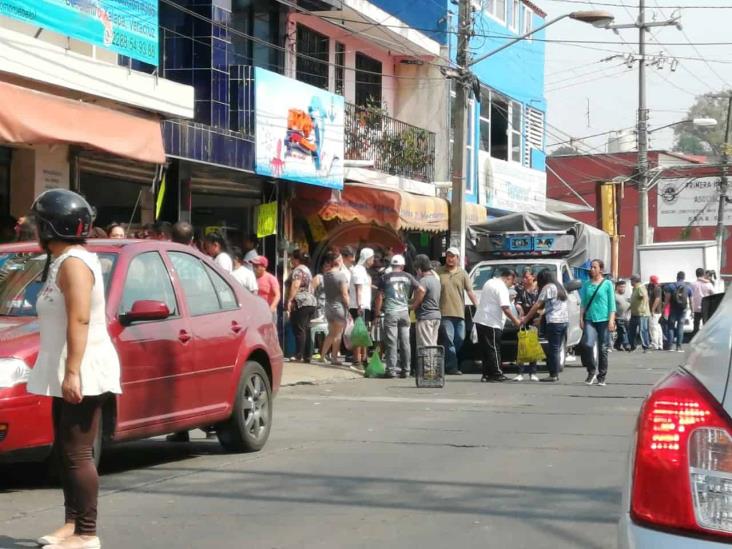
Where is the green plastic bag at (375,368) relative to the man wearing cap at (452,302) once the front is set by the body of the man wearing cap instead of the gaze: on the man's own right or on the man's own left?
on the man's own right

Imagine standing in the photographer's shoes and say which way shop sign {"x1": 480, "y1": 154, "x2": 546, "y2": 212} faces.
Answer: facing the viewer and to the right of the viewer

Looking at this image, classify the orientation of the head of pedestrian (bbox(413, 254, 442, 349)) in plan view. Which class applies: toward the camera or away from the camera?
away from the camera

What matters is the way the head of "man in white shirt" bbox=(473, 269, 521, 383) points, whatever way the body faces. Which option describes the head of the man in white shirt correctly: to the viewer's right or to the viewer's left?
to the viewer's right

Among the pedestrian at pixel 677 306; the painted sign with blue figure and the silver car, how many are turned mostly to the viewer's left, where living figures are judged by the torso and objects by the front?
0

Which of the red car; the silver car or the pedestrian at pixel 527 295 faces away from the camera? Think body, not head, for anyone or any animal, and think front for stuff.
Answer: the silver car

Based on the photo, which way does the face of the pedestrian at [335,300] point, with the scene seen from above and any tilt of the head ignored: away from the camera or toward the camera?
away from the camera

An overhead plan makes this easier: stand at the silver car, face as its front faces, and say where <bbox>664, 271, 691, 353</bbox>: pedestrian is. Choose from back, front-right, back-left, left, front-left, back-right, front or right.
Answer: front

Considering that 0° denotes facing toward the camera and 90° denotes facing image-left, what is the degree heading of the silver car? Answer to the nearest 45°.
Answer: approximately 180°

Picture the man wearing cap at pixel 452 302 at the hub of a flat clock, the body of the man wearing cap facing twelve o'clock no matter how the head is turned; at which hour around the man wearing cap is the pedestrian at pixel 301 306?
The pedestrian is roughly at 3 o'clock from the man wearing cap.

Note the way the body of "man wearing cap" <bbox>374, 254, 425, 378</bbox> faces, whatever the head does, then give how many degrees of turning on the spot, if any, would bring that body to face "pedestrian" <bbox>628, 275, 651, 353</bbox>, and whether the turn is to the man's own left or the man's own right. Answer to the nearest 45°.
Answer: approximately 45° to the man's own right

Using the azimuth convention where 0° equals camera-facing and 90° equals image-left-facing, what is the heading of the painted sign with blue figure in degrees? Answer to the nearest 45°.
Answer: approximately 315°

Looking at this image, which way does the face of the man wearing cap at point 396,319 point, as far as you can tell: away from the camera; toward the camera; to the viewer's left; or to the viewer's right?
away from the camera
